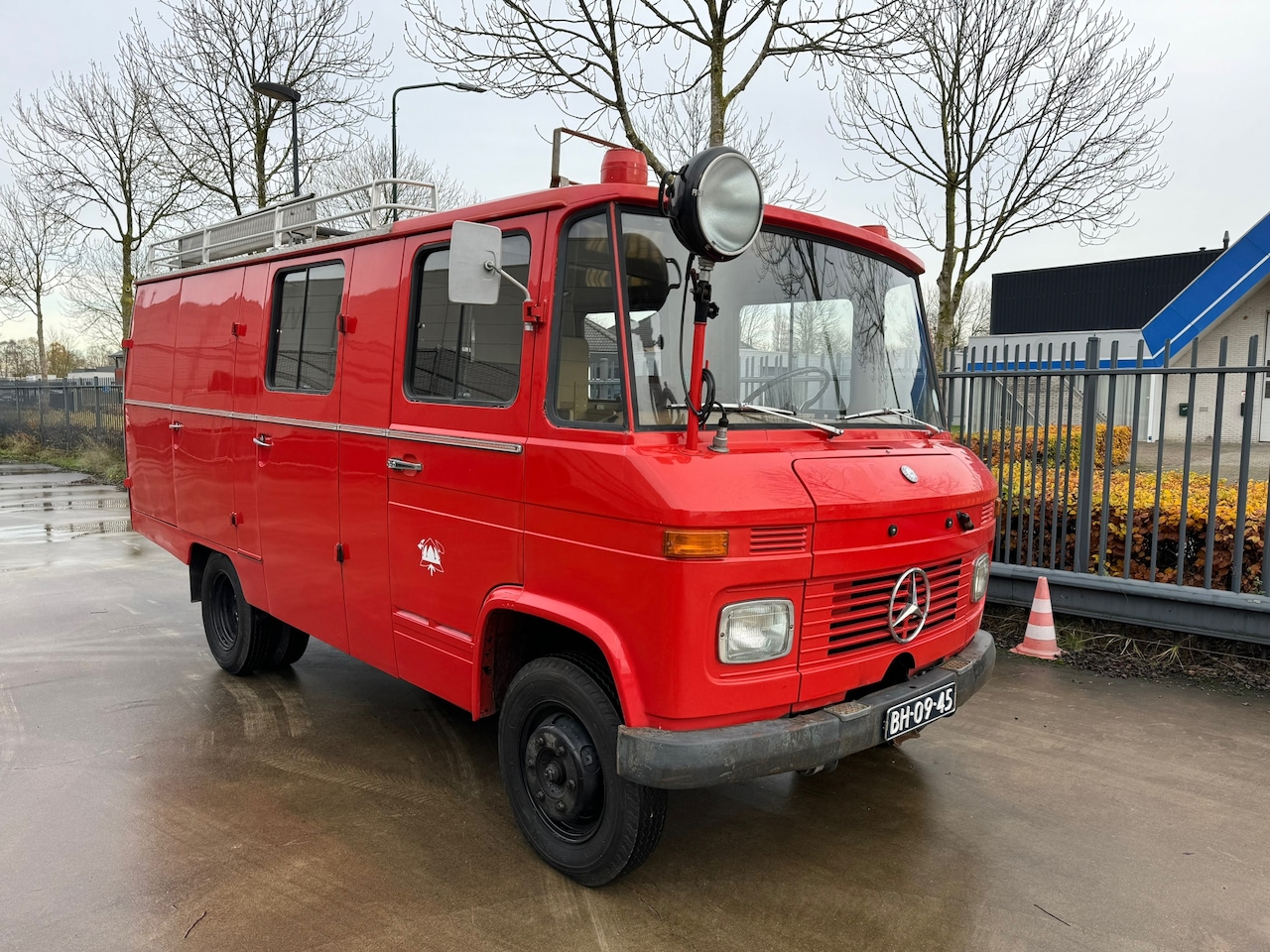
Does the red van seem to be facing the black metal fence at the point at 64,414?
no

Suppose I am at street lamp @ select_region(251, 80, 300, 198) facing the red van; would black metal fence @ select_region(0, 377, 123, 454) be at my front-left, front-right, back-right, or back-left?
back-right

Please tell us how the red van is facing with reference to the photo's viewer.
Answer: facing the viewer and to the right of the viewer

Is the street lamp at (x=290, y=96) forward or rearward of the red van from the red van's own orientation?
rearward

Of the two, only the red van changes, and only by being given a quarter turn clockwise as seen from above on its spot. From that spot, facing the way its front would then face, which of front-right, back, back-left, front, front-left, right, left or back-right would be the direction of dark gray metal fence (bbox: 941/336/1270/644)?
back

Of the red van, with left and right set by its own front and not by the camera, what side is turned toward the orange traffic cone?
left
